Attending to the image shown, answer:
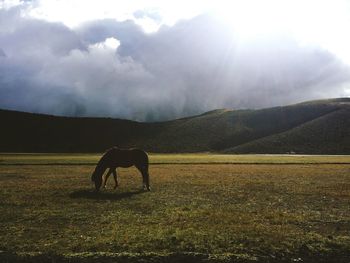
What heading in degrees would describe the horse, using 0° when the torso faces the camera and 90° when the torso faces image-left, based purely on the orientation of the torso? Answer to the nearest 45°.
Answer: approximately 90°
